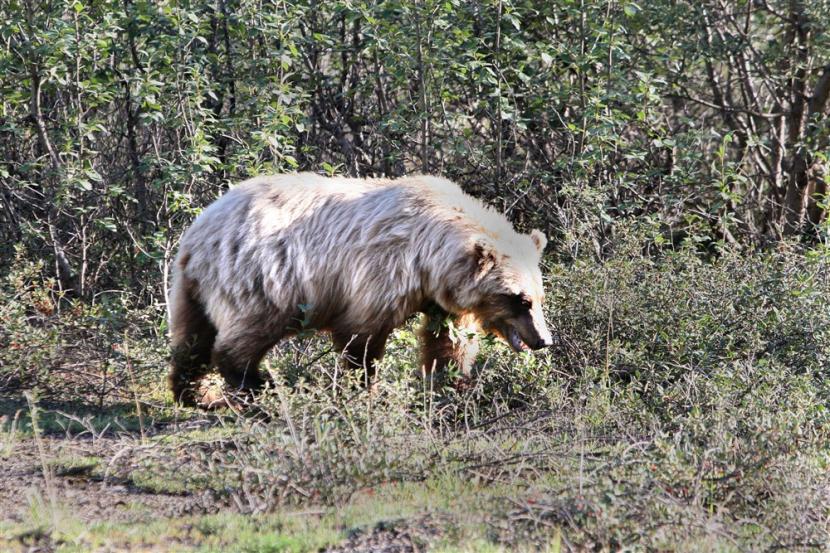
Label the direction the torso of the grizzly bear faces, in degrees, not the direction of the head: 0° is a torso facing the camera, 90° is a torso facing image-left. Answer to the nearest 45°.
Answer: approximately 270°
